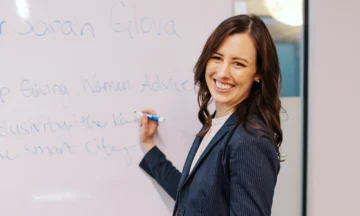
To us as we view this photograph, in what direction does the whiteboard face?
facing the viewer
